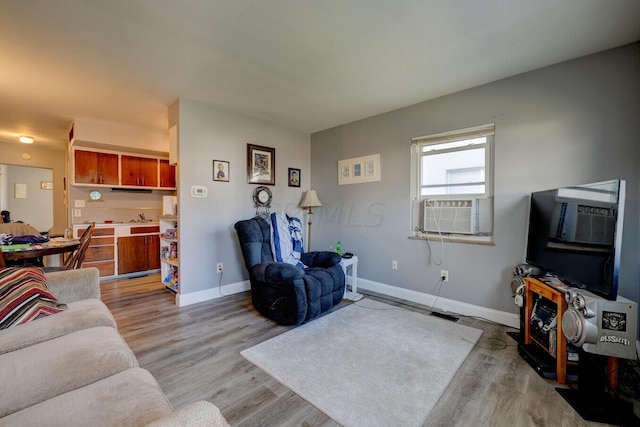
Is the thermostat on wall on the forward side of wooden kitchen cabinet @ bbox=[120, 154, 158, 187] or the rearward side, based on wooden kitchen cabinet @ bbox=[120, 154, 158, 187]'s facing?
on the forward side

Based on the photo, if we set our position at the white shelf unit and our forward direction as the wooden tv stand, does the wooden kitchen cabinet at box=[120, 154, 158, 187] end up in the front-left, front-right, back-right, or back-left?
back-left

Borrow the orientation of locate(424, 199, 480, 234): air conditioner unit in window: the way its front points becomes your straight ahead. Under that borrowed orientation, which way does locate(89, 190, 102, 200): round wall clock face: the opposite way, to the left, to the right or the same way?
to the left

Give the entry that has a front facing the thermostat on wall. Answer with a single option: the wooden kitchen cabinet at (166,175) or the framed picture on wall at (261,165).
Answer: the wooden kitchen cabinet

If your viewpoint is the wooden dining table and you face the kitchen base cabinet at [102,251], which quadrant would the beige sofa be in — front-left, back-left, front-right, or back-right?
back-right
